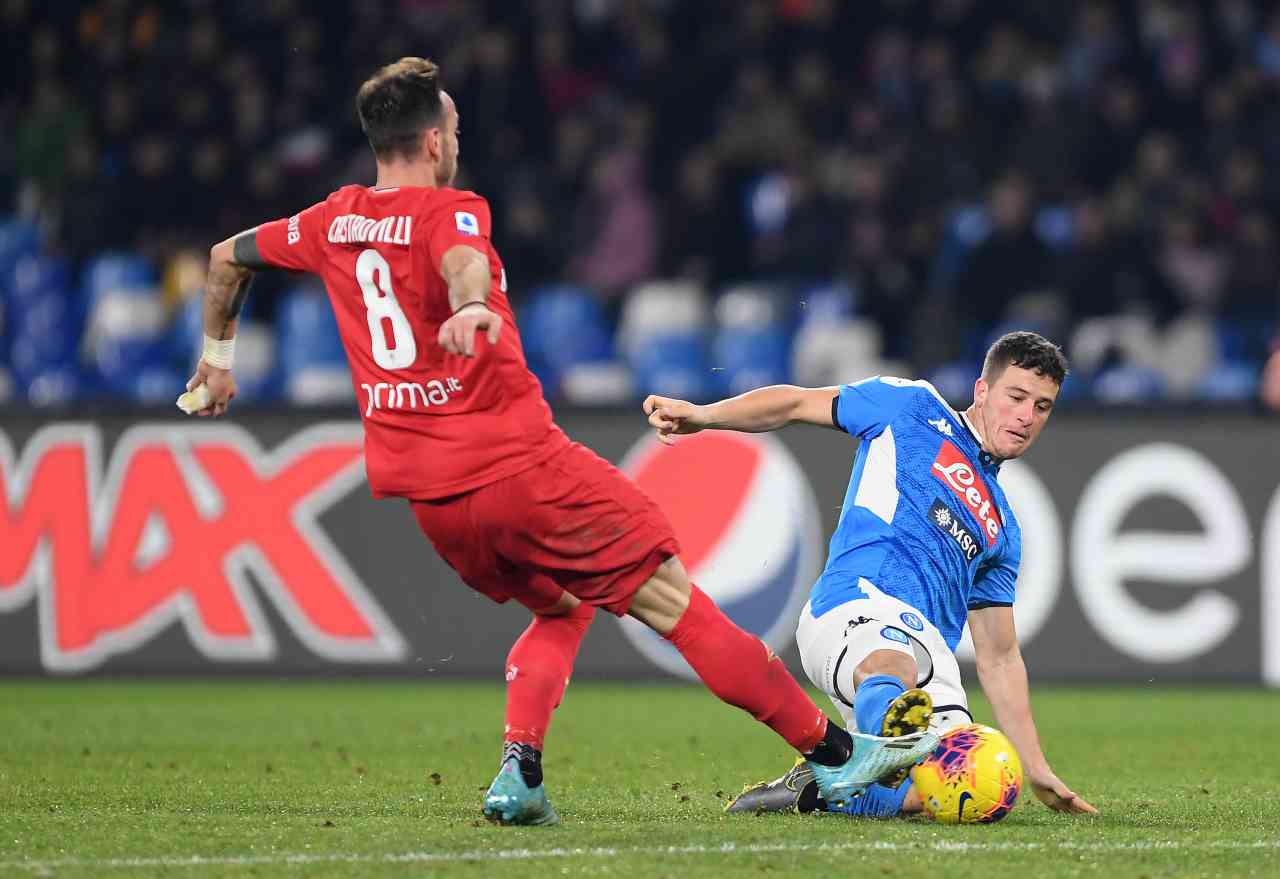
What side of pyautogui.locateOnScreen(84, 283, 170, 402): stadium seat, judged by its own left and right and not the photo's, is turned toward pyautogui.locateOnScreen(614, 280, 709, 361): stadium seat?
left

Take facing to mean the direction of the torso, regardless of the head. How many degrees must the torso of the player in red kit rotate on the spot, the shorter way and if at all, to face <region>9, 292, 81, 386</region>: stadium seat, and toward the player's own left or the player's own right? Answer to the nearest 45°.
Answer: approximately 45° to the player's own left

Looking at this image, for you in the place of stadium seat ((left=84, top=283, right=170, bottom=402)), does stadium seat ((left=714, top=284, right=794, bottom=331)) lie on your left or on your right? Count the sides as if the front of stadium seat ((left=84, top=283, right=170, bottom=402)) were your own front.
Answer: on your left

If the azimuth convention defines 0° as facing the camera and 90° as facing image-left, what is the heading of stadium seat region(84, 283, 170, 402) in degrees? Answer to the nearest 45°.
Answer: approximately 0°

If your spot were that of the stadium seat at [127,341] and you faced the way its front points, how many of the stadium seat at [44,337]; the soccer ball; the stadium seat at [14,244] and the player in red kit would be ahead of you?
2

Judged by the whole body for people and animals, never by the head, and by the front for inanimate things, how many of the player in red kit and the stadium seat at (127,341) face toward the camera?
1

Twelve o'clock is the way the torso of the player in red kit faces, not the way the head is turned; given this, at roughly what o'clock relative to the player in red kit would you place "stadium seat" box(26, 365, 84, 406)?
The stadium seat is roughly at 10 o'clock from the player in red kit.

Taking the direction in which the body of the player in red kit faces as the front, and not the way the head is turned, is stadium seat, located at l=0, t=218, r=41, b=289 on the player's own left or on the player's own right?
on the player's own left

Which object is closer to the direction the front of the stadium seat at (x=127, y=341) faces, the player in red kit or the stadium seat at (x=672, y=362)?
the player in red kit

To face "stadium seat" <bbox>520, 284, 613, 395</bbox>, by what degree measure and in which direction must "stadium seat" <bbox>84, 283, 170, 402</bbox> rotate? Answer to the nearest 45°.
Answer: approximately 90° to its left

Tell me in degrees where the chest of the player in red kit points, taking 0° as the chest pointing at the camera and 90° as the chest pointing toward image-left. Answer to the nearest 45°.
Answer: approximately 225°

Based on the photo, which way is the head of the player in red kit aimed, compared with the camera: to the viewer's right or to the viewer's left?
to the viewer's right
